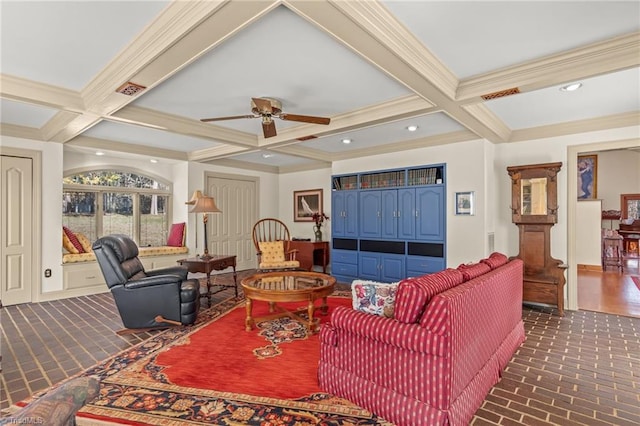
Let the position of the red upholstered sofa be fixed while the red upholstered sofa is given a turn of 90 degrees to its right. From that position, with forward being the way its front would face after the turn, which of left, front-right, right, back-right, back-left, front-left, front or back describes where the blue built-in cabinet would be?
front-left

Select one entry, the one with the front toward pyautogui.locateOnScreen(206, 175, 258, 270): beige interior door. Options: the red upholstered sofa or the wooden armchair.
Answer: the red upholstered sofa

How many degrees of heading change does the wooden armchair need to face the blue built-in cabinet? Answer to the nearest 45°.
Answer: approximately 45° to its left

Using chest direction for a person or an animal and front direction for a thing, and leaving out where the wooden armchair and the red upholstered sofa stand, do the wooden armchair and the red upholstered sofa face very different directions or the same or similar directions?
very different directions

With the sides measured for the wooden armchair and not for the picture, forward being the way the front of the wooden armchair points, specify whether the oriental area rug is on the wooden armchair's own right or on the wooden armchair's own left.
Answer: on the wooden armchair's own right

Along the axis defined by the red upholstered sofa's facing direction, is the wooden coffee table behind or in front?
in front

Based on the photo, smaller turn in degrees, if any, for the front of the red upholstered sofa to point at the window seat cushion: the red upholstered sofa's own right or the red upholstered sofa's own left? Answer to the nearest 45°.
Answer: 0° — it already faces it

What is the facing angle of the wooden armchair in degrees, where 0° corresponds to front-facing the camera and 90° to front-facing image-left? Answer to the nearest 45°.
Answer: approximately 315°

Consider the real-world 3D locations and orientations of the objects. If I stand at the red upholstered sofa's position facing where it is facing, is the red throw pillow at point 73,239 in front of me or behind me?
in front

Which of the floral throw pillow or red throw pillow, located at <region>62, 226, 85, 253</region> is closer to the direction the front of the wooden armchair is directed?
the floral throw pillow

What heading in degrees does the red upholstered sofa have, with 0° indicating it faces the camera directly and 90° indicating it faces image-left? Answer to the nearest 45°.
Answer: approximately 135°
